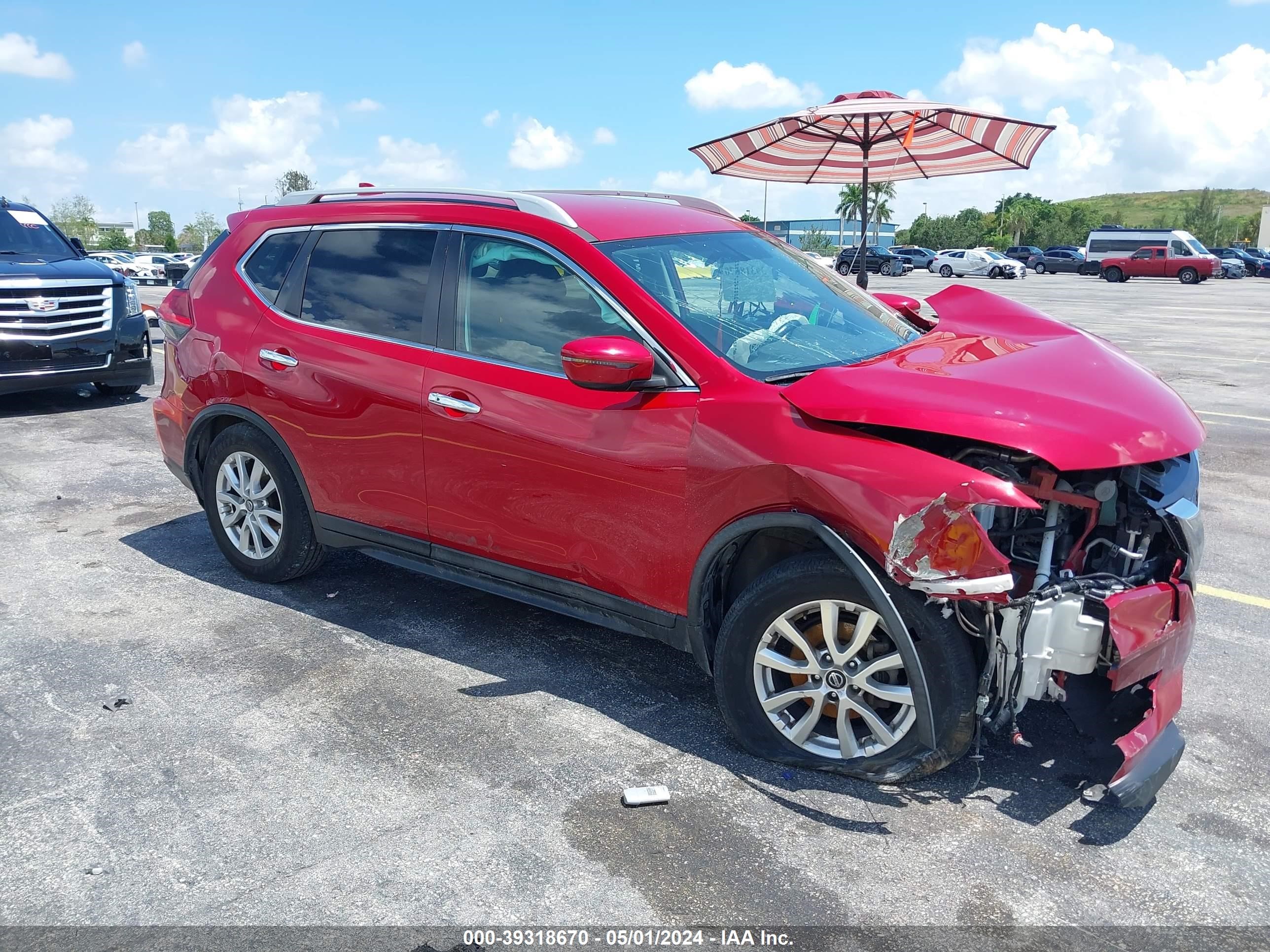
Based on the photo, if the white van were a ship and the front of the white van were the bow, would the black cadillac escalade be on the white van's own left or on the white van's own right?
on the white van's own right

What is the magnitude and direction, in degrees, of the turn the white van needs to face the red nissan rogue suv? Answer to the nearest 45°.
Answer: approximately 90° to its right

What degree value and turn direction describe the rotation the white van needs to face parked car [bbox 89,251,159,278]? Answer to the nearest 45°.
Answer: approximately 135° to its right

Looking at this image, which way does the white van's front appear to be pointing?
to the viewer's right
